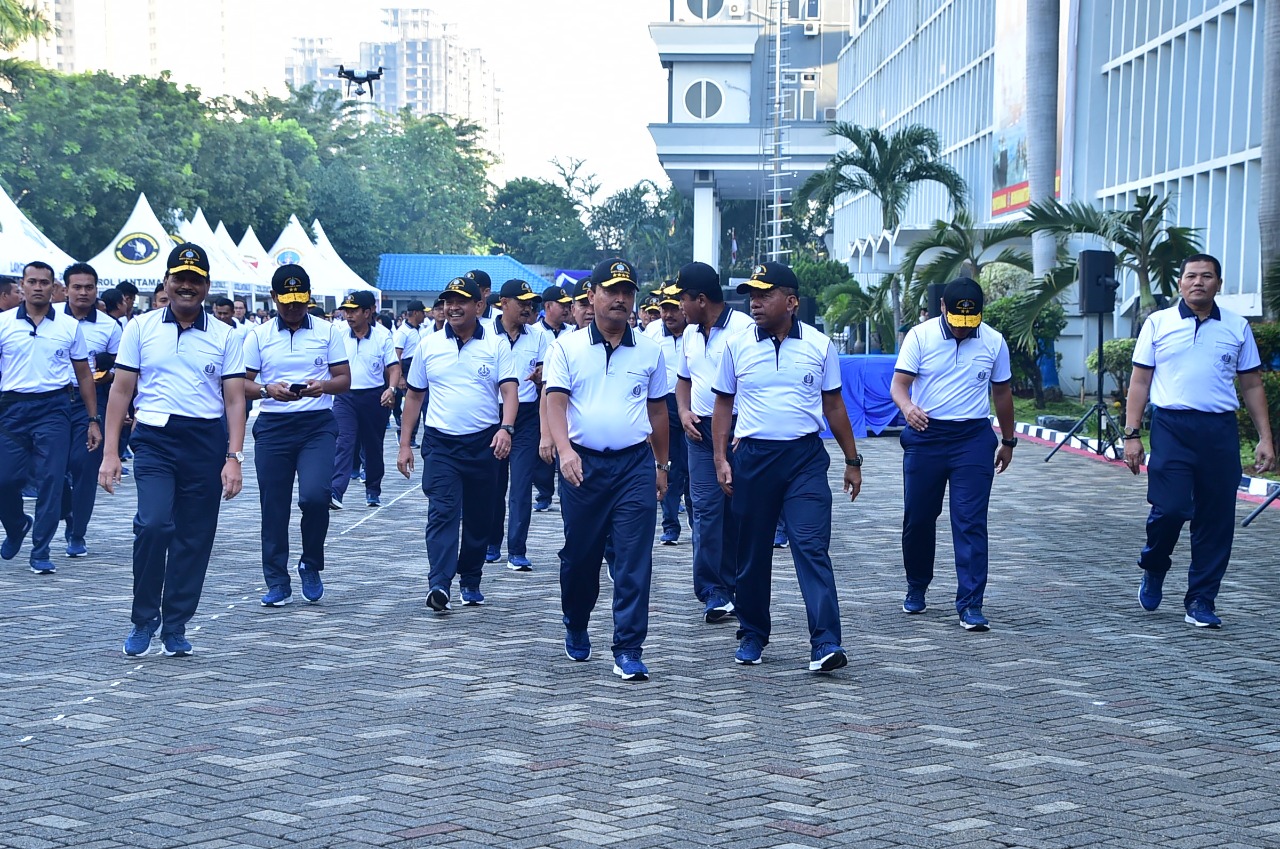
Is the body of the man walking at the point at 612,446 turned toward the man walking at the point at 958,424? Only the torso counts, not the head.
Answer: no

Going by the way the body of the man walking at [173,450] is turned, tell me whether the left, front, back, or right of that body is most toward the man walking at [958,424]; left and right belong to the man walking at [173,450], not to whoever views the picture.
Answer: left

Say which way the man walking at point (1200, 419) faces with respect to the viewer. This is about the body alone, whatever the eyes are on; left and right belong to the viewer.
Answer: facing the viewer

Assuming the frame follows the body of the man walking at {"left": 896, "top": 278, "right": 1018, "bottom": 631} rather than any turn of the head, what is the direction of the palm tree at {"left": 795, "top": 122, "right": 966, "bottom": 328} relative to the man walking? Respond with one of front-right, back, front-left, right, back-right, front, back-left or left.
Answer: back

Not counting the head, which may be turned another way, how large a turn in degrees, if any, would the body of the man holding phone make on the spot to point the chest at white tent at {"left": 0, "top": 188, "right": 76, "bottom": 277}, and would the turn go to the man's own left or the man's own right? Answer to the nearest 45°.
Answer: approximately 180°

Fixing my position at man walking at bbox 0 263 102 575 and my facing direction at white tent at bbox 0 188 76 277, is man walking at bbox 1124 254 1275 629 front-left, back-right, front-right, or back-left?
back-right

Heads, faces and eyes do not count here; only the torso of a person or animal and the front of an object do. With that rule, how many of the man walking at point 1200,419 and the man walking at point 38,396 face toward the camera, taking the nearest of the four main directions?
2

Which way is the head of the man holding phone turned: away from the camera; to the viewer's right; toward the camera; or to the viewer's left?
toward the camera

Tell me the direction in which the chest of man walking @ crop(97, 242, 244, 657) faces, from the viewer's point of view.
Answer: toward the camera

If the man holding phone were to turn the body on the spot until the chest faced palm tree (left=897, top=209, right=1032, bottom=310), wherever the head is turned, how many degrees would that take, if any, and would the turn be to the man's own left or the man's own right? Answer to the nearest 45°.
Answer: approximately 135° to the man's own left

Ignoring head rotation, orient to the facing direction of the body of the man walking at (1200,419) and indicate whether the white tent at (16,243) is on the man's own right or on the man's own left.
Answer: on the man's own right

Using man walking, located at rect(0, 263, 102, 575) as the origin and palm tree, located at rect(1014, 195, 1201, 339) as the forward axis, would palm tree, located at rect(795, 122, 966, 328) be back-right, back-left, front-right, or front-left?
front-left

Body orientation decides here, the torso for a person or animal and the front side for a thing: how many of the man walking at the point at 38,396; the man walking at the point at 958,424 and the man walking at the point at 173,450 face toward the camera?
3

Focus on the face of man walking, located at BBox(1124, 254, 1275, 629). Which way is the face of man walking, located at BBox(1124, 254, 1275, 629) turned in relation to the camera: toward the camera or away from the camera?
toward the camera

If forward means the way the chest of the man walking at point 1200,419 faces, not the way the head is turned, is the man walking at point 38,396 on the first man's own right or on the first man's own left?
on the first man's own right

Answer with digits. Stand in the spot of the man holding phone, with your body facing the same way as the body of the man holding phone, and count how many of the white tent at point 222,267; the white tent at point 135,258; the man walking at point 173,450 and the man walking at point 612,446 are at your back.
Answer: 2
